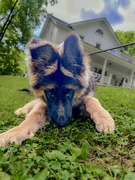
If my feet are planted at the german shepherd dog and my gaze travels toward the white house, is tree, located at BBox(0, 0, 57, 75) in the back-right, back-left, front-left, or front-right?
front-left

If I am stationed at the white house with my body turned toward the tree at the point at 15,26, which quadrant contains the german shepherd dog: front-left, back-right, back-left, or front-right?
front-left

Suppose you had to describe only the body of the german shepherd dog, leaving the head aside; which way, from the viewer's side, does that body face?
toward the camera

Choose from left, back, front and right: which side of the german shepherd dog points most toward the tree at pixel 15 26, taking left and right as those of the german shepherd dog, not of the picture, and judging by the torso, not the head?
back

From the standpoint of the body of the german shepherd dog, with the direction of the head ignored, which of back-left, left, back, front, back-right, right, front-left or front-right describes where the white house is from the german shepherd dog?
back
